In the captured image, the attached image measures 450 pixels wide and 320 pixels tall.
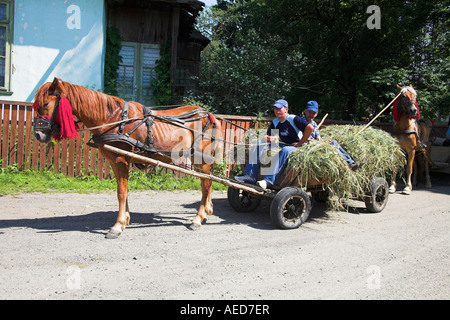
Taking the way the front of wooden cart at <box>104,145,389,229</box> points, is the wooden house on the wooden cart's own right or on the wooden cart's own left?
on the wooden cart's own right

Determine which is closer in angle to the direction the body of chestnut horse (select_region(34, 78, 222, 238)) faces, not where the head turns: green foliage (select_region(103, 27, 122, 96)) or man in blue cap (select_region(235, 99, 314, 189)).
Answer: the green foliage

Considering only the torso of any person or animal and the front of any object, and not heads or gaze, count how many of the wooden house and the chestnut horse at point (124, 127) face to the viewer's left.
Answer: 1

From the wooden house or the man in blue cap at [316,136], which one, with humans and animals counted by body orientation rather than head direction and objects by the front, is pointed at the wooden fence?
the wooden house

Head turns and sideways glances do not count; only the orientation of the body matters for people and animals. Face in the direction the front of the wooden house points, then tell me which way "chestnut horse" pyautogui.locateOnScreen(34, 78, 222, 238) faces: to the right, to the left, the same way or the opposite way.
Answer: to the right

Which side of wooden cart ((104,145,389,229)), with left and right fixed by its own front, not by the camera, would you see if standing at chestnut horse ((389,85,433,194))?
back

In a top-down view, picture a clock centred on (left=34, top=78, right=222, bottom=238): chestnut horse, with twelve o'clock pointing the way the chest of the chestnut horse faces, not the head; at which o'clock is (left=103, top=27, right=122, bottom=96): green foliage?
The green foliage is roughly at 3 o'clock from the chestnut horse.

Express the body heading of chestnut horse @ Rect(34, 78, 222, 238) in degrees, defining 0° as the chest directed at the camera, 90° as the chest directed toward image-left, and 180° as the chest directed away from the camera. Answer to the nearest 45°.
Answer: approximately 90°
